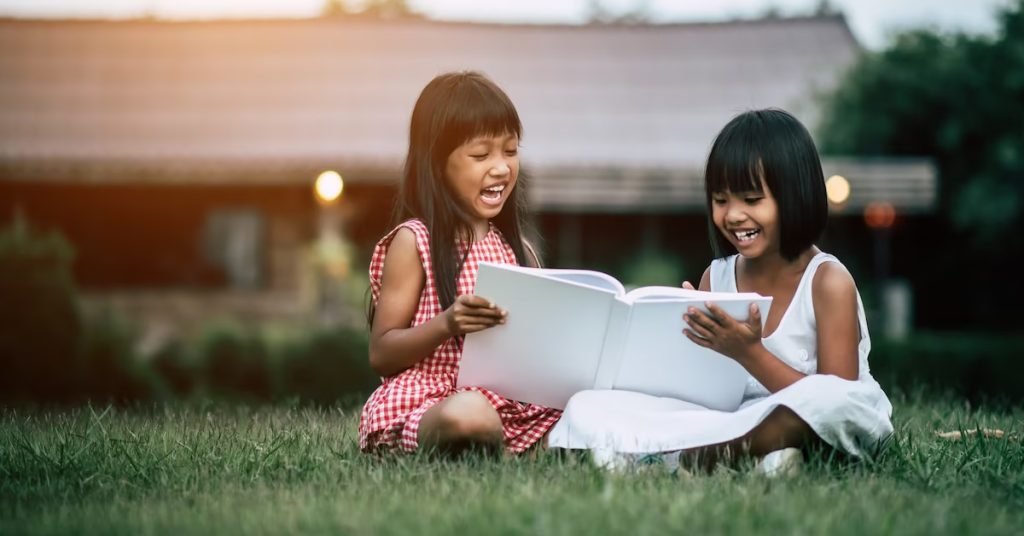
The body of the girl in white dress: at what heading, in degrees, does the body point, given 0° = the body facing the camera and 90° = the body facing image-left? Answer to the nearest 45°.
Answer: approximately 45°

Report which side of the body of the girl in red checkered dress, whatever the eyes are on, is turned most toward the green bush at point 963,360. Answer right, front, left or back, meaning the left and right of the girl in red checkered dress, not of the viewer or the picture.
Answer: left

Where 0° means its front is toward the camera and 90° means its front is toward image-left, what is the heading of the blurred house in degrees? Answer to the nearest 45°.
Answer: approximately 0°

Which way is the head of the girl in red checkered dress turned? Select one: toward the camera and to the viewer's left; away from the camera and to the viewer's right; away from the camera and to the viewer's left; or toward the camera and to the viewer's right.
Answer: toward the camera and to the viewer's right

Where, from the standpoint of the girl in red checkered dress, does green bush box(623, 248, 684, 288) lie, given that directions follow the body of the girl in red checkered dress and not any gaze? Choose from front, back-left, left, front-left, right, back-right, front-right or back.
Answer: back-left

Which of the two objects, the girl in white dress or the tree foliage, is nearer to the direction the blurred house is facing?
the girl in white dress

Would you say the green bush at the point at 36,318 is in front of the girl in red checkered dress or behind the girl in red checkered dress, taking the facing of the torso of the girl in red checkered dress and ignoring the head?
behind

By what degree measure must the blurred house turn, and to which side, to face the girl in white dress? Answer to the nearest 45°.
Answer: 0° — it already faces them

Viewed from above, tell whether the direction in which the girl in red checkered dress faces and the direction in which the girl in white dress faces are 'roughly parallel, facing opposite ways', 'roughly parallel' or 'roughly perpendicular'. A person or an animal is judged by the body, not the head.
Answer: roughly perpendicular

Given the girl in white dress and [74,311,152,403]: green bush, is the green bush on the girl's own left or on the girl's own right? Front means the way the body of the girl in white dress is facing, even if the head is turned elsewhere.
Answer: on the girl's own right
